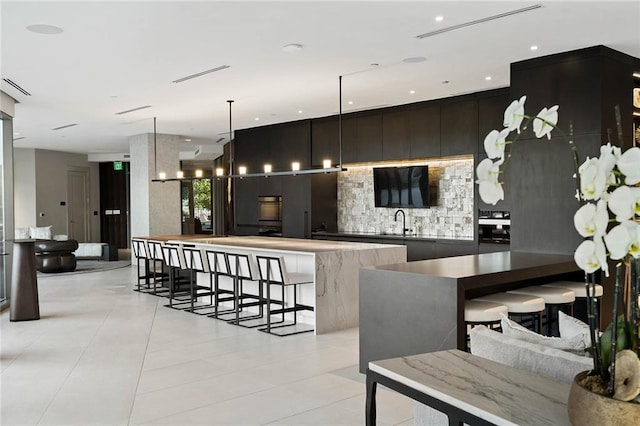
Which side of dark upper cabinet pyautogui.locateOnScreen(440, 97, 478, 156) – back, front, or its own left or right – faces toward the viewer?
front

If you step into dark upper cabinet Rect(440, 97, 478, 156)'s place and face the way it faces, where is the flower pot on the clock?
The flower pot is roughly at 12 o'clock from the dark upper cabinet.

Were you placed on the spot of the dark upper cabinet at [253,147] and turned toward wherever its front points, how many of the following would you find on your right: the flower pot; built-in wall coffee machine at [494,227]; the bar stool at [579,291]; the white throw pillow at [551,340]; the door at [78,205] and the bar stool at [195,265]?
1

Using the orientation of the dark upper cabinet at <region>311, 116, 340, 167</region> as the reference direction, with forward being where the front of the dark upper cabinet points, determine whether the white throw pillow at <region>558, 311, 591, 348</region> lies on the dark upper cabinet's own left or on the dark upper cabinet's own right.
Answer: on the dark upper cabinet's own left

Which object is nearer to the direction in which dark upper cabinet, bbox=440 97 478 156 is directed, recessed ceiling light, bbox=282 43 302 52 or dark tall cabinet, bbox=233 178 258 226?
the recessed ceiling light

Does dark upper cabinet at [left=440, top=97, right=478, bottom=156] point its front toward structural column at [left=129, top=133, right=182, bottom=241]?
no

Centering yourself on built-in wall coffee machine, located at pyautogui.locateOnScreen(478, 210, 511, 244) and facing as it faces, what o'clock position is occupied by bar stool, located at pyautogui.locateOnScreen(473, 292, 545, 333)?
The bar stool is roughly at 12 o'clock from the built-in wall coffee machine.

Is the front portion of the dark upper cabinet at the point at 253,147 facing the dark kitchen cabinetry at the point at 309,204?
no

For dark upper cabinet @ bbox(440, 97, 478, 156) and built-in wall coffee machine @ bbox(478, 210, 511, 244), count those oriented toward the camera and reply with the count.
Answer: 2

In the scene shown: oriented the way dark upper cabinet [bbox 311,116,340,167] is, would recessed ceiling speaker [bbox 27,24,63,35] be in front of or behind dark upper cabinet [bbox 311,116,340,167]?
in front

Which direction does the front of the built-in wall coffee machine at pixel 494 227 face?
toward the camera

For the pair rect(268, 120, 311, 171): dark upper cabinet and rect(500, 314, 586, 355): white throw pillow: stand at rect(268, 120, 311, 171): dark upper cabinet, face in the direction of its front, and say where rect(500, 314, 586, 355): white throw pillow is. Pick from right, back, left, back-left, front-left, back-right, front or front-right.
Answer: front-left

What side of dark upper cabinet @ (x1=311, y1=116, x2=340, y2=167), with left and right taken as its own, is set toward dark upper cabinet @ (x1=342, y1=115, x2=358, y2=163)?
left

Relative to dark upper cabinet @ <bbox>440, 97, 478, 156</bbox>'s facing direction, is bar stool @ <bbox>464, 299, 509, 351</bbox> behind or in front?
in front

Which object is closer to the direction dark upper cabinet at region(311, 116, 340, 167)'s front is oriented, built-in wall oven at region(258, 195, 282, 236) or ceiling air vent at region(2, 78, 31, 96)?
the ceiling air vent

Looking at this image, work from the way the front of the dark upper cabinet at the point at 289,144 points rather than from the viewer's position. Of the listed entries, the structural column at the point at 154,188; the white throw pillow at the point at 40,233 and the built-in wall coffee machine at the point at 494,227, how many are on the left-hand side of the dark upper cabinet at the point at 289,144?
1

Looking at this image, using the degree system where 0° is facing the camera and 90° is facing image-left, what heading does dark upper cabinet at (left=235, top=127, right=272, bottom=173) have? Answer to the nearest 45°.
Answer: approximately 45°

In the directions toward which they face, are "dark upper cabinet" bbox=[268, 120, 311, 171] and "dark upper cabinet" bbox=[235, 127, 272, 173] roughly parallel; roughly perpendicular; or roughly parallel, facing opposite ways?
roughly parallel

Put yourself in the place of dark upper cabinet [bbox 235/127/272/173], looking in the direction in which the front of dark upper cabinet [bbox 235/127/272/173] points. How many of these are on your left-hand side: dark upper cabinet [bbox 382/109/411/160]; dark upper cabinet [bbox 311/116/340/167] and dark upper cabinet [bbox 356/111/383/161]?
3
